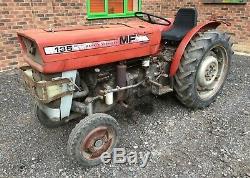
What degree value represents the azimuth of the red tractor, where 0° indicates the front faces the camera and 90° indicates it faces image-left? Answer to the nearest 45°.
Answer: approximately 45°
